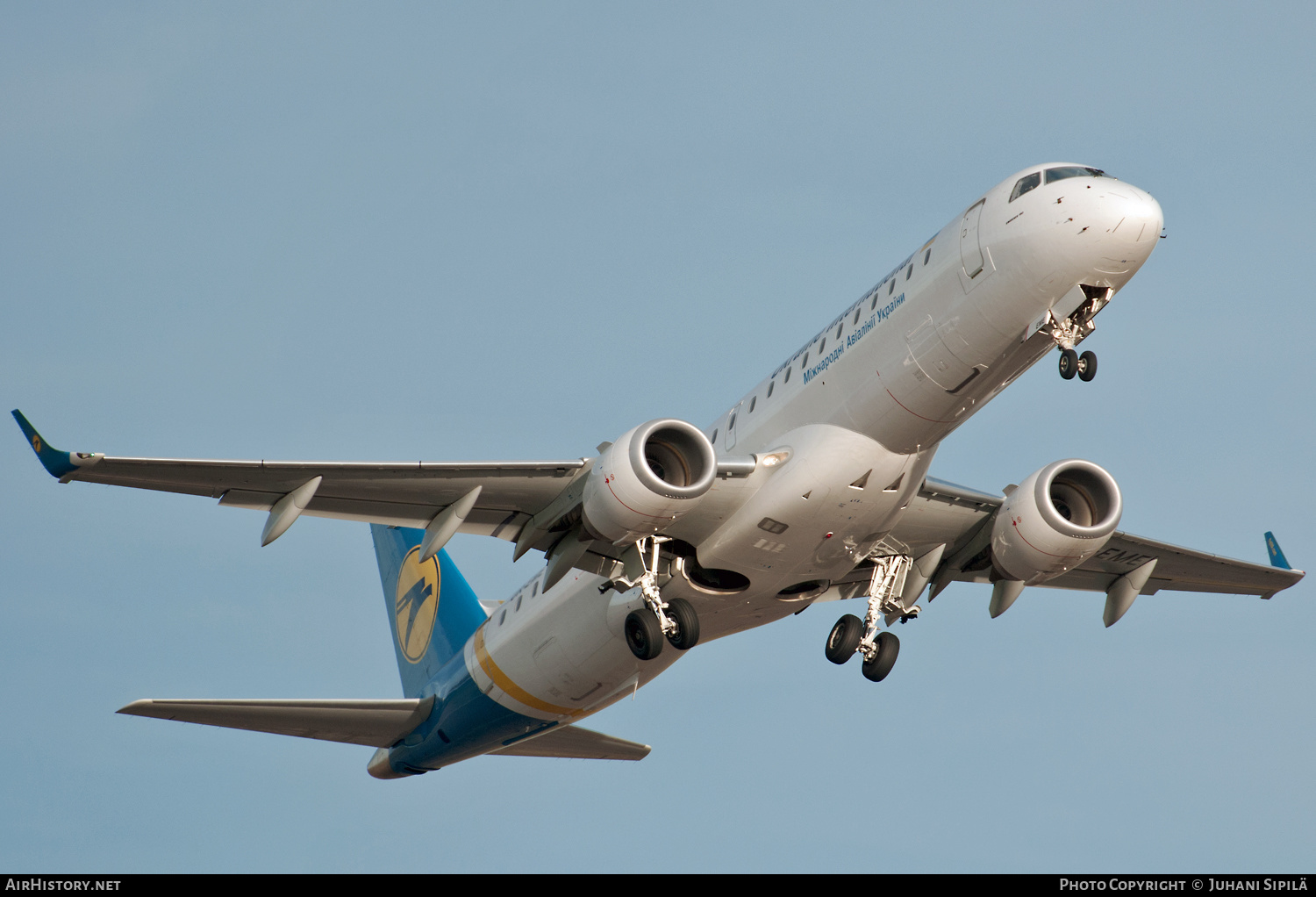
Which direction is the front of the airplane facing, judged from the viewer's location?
facing the viewer and to the right of the viewer
